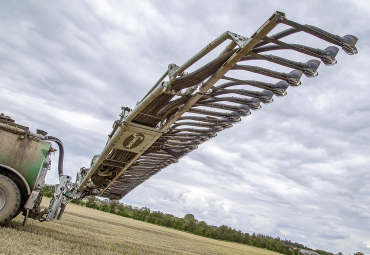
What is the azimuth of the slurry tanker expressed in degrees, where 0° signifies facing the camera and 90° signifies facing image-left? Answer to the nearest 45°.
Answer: approximately 90°
